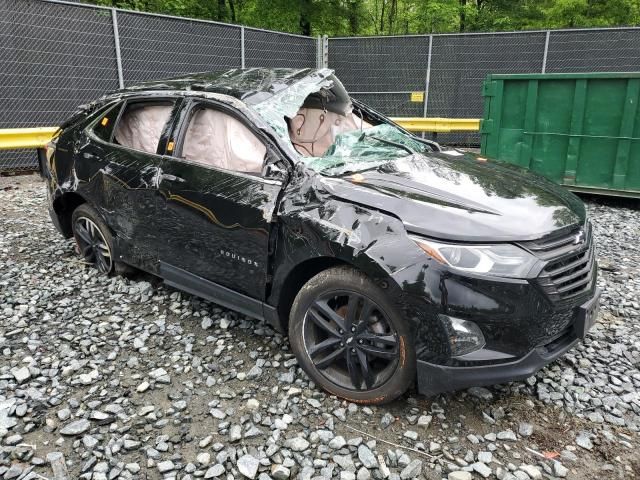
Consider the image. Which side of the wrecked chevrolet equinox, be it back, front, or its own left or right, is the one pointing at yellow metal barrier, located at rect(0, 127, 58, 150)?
back

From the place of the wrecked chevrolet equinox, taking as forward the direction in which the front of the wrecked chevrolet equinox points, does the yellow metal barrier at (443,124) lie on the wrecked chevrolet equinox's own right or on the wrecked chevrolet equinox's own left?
on the wrecked chevrolet equinox's own left

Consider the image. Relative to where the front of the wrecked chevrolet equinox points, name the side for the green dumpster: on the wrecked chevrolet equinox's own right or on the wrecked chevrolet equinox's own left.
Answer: on the wrecked chevrolet equinox's own left

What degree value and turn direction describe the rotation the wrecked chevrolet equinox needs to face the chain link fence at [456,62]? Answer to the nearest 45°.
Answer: approximately 135° to its left
